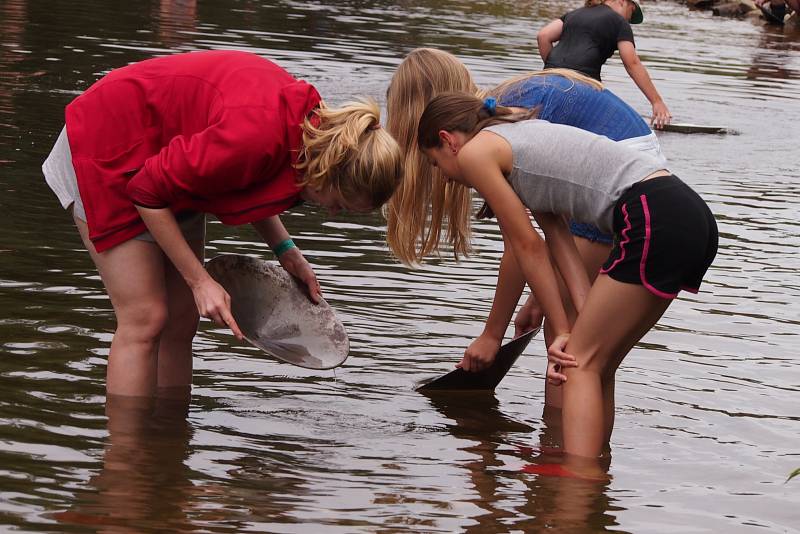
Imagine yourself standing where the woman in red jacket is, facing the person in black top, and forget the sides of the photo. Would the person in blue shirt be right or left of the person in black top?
right

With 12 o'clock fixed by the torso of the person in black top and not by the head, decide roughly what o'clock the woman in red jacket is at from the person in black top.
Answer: The woman in red jacket is roughly at 5 o'clock from the person in black top.

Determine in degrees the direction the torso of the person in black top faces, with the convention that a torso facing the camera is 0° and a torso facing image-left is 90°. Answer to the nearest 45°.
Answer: approximately 225°

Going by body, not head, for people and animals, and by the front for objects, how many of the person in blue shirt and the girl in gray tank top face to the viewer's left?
2

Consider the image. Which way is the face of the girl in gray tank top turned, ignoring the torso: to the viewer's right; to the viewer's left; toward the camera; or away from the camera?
to the viewer's left

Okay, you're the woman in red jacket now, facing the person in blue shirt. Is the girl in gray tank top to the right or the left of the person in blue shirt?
right

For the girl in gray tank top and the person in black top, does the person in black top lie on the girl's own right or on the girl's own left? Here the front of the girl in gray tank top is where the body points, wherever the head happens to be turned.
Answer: on the girl's own right

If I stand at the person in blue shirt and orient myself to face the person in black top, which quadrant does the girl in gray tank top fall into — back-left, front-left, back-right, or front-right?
back-right

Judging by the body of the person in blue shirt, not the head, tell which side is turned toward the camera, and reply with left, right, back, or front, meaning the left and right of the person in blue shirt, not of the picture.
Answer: left

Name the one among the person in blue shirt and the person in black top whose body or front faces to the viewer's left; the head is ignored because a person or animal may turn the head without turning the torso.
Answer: the person in blue shirt

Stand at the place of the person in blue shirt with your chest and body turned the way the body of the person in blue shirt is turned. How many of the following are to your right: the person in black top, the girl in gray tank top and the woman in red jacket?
1

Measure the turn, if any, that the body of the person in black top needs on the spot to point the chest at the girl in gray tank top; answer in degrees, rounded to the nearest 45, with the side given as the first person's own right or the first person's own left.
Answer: approximately 135° to the first person's own right

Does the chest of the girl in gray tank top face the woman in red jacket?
yes

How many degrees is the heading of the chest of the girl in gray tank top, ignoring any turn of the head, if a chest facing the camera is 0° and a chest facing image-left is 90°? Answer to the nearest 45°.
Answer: approximately 90°

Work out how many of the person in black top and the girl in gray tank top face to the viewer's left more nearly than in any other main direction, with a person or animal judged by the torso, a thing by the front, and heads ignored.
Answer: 1

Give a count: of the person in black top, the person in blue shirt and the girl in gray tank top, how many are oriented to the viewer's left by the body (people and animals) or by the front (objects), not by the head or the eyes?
2

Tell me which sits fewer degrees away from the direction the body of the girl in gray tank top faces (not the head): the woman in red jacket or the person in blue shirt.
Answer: the woman in red jacket
